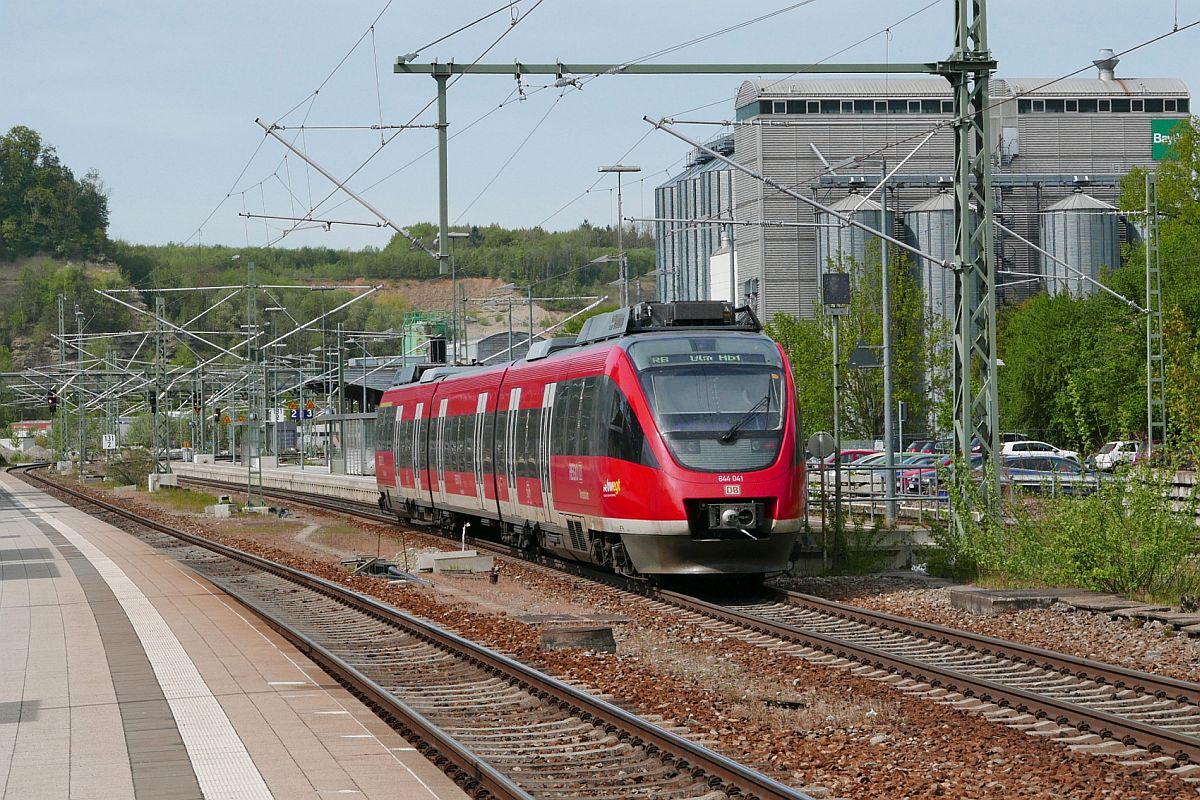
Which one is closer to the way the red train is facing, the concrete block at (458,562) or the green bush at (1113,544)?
the green bush

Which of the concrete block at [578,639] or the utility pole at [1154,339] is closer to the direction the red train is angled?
the concrete block

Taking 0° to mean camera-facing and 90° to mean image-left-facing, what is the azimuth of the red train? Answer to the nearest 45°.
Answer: approximately 315°

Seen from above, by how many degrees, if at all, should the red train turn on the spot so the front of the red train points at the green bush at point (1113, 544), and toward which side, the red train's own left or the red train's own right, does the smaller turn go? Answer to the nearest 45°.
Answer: approximately 45° to the red train's own left

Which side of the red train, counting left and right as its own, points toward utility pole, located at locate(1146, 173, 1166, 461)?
left

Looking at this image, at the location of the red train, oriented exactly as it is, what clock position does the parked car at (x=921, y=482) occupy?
The parked car is roughly at 8 o'clock from the red train.

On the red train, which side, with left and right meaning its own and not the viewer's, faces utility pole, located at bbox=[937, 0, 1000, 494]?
left

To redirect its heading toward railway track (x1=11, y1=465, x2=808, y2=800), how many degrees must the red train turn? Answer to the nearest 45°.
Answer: approximately 45° to its right

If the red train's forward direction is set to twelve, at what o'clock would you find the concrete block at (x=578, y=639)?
The concrete block is roughly at 2 o'clock from the red train.

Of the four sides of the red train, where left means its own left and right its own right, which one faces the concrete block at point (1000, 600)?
front
